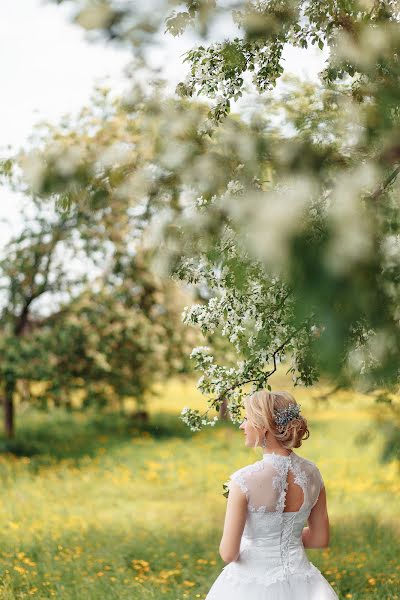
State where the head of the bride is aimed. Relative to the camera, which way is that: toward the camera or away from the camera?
away from the camera

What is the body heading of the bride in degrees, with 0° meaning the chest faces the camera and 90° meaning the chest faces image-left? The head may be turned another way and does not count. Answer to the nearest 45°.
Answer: approximately 135°
